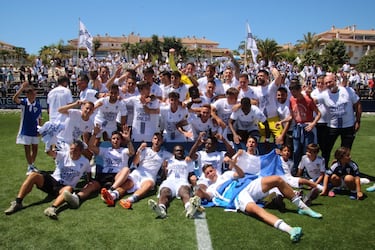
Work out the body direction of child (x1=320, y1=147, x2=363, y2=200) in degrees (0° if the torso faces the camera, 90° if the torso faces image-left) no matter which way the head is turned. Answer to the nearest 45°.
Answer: approximately 0°

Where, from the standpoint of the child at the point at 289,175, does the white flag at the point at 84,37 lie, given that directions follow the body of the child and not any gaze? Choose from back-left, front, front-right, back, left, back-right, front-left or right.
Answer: back

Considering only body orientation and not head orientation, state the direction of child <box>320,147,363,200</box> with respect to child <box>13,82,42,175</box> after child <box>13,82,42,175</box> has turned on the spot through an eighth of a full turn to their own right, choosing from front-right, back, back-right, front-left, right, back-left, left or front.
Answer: left

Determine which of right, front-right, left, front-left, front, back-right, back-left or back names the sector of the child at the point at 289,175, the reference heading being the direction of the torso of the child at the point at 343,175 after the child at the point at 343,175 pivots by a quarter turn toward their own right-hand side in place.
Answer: front

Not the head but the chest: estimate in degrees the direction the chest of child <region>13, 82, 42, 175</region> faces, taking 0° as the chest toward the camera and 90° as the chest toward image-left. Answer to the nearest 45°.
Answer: approximately 0°

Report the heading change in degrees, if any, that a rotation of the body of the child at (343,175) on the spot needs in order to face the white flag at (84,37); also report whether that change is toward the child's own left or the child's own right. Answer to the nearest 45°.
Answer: approximately 135° to the child's own right

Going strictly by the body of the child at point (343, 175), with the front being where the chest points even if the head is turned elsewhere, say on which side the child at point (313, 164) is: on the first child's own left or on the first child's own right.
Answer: on the first child's own right

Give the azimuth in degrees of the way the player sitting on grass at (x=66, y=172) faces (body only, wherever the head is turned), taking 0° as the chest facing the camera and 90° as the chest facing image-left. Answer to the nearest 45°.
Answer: approximately 45°

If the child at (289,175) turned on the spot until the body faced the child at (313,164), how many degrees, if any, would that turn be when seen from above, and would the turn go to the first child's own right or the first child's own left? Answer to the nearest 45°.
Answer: approximately 90° to the first child's own left

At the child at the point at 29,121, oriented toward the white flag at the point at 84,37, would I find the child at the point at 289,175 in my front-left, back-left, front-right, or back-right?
back-right

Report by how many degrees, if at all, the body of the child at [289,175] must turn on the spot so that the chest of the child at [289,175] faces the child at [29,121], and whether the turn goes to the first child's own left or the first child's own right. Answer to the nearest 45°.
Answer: approximately 135° to the first child's own right

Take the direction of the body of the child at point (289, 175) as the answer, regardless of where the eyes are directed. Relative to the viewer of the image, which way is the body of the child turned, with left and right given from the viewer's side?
facing the viewer and to the right of the viewer
